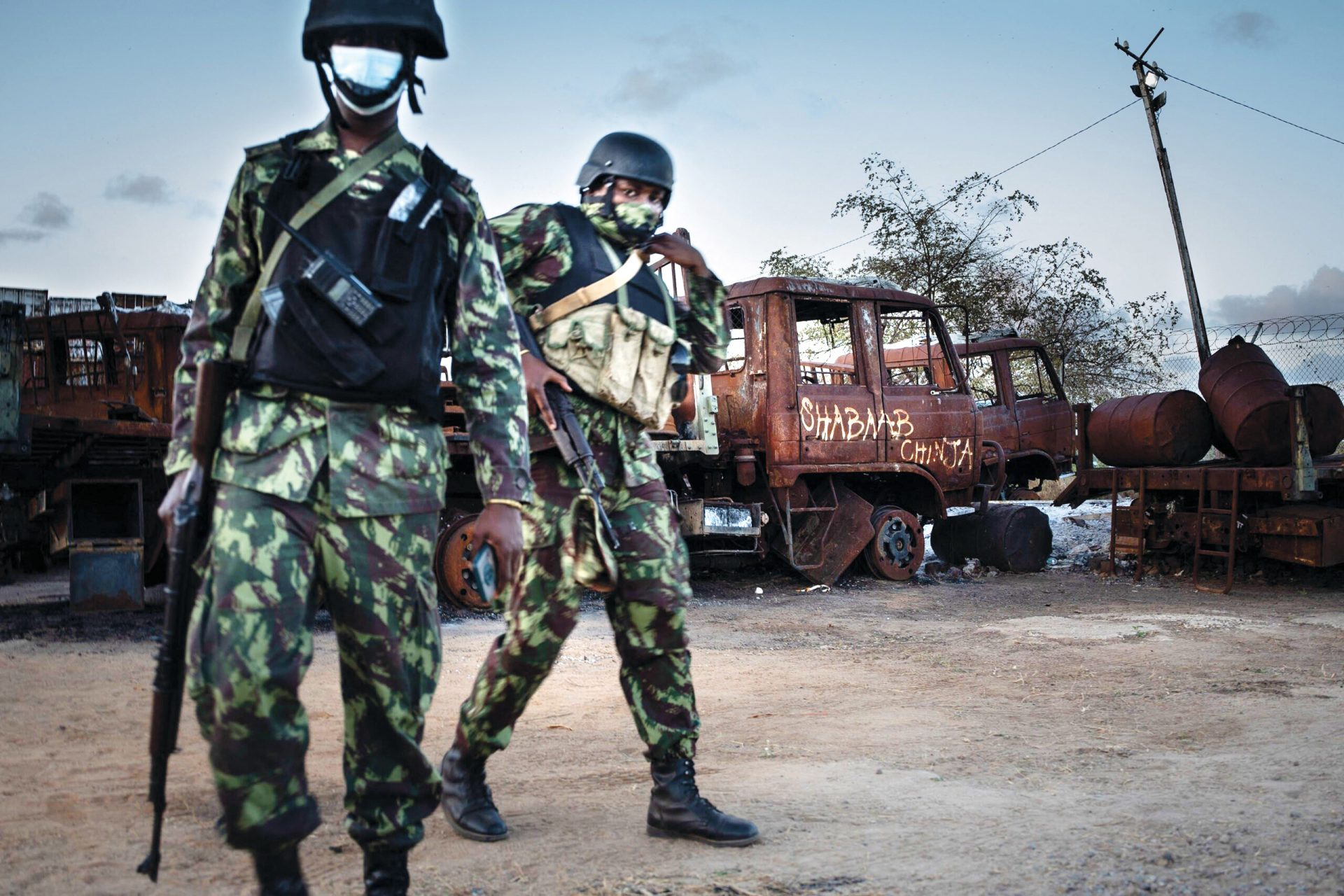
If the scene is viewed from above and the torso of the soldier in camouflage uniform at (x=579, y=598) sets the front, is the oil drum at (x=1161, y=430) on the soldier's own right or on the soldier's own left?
on the soldier's own left

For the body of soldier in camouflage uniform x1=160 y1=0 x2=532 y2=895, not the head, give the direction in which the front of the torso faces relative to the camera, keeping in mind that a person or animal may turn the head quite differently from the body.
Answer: toward the camera

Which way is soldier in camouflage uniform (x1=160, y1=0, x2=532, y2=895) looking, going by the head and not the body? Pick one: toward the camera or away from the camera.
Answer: toward the camera

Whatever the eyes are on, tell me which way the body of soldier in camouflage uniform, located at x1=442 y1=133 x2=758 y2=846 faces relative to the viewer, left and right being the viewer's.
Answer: facing the viewer and to the right of the viewer

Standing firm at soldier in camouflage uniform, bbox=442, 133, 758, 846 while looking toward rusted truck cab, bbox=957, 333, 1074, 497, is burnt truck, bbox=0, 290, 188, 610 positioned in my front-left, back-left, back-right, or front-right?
front-left

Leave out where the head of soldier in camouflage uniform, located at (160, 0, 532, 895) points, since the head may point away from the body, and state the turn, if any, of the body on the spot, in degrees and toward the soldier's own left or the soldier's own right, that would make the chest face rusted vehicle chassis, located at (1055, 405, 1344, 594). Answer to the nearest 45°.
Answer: approximately 135° to the soldier's own left

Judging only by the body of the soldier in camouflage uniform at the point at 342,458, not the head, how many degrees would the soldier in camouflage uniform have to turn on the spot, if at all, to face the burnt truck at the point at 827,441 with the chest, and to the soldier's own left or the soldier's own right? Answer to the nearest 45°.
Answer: approximately 135° to the soldier's own left
